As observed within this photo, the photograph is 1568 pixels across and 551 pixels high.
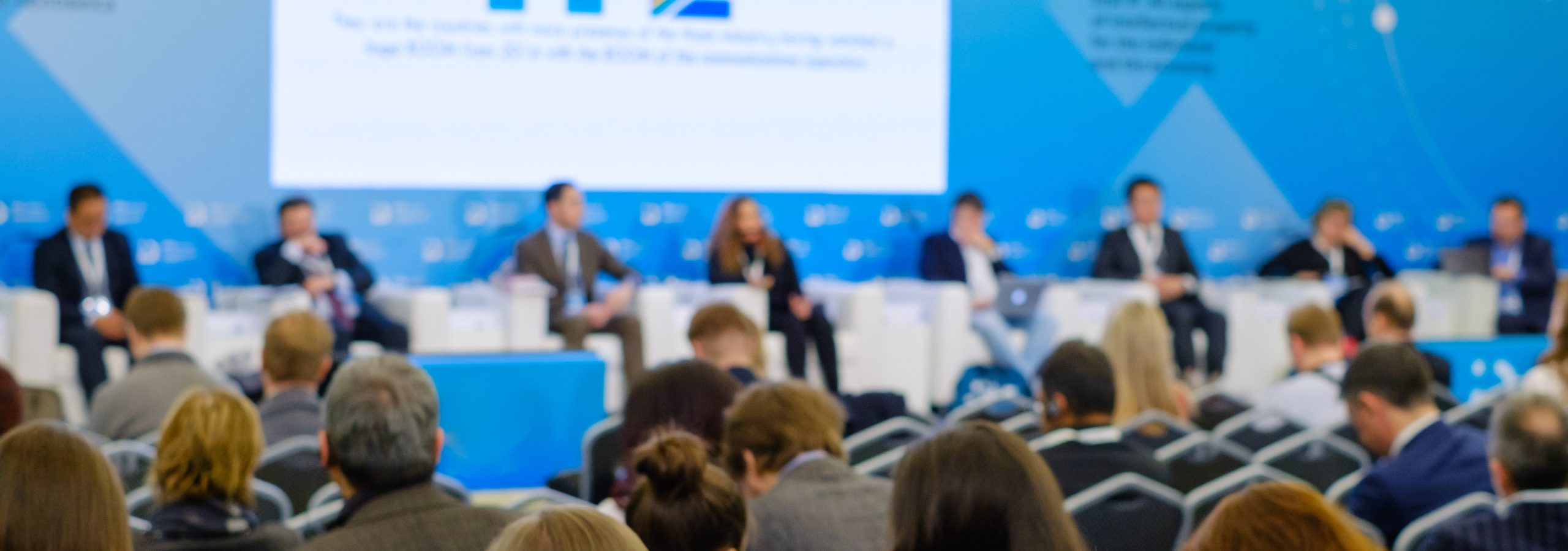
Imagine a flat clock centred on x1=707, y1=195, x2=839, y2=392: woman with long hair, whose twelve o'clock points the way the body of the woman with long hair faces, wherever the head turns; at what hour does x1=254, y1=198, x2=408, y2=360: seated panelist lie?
The seated panelist is roughly at 4 o'clock from the woman with long hair.

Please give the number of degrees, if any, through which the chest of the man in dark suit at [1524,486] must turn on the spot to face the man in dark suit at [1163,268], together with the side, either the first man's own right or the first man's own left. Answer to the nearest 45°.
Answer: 0° — they already face them

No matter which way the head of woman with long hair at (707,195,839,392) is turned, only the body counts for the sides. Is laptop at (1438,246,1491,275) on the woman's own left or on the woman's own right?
on the woman's own left

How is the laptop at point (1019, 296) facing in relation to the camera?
away from the camera

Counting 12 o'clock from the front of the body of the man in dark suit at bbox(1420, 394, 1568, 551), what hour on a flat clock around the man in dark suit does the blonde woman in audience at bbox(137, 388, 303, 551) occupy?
The blonde woman in audience is roughly at 8 o'clock from the man in dark suit.

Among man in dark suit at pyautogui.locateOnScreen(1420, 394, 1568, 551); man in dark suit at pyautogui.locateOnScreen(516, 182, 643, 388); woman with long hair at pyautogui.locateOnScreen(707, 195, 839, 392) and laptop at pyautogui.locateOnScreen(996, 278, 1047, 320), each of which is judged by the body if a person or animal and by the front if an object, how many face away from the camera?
2

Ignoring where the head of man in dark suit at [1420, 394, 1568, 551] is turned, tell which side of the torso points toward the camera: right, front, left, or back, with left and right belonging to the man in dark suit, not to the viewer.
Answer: back

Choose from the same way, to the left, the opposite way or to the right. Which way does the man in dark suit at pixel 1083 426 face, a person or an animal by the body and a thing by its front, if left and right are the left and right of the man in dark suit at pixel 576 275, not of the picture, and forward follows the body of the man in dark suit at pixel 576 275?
the opposite way

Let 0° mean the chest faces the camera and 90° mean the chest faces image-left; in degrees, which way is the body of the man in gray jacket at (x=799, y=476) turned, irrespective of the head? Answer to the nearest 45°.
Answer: approximately 135°

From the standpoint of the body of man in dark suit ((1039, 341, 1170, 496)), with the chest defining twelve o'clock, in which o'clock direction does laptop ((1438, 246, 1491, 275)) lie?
The laptop is roughly at 2 o'clock from the man in dark suit.

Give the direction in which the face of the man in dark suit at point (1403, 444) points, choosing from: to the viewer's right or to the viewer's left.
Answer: to the viewer's left
